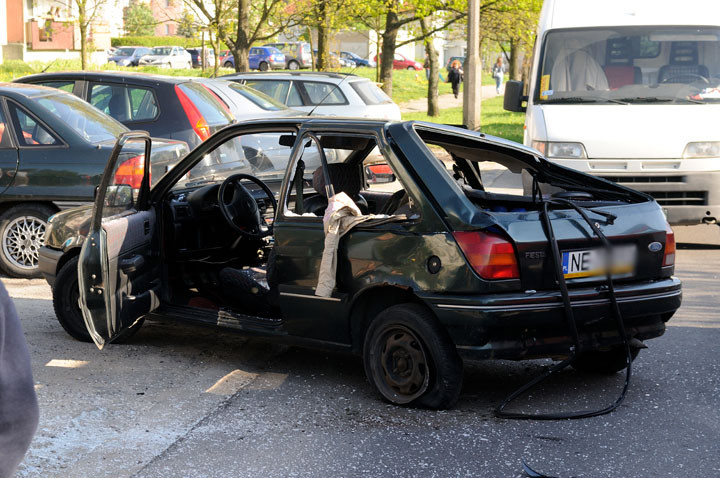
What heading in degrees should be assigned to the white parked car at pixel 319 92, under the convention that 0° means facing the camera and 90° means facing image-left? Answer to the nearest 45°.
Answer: approximately 135°

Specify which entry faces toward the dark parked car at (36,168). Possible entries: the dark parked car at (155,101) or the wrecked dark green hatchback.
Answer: the wrecked dark green hatchback

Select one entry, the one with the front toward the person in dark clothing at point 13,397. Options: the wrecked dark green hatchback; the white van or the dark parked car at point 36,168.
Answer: the white van

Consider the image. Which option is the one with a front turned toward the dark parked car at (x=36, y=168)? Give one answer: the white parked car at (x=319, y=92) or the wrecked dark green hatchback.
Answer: the wrecked dark green hatchback

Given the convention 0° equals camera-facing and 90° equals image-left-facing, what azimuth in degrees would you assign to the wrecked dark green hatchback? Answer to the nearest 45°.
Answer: approximately 135°

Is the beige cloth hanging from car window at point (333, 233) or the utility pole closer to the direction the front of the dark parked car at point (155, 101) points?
the utility pole

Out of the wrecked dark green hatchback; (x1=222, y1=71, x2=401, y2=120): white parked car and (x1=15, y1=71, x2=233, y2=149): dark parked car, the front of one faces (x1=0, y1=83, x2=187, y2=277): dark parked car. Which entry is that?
the wrecked dark green hatchback

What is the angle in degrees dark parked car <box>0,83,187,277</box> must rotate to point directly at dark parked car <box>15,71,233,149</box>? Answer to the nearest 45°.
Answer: approximately 90° to its right

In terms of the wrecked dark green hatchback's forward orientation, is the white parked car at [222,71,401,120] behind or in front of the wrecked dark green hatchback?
in front

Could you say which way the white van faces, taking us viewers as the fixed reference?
facing the viewer

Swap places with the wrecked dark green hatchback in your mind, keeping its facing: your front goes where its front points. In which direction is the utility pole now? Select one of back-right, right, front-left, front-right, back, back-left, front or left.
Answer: front-right

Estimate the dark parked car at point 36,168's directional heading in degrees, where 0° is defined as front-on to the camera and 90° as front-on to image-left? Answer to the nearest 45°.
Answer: approximately 135°

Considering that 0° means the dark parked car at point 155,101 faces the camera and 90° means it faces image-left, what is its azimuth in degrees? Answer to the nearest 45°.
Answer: approximately 135°

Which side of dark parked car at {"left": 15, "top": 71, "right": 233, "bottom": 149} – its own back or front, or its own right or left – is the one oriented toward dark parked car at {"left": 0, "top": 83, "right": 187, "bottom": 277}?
left

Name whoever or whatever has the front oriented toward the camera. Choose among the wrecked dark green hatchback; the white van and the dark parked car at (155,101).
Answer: the white van
